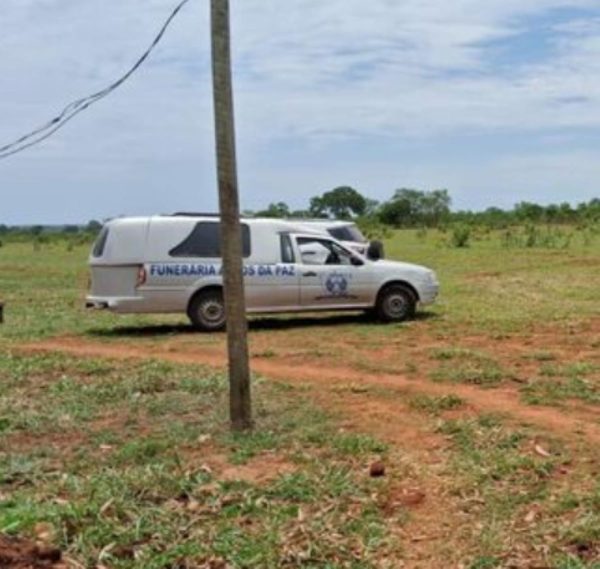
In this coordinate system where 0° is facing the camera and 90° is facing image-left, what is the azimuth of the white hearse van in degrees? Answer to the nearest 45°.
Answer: approximately 225°

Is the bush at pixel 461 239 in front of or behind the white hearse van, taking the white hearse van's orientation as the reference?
in front

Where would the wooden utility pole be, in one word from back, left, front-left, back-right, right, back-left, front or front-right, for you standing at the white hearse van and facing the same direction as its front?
back-right

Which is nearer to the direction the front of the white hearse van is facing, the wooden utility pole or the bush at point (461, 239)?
the bush

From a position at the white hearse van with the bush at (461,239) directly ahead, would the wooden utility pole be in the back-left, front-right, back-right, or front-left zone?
back-right

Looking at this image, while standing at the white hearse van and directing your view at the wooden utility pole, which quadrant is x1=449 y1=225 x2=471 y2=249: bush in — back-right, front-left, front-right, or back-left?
back-left
